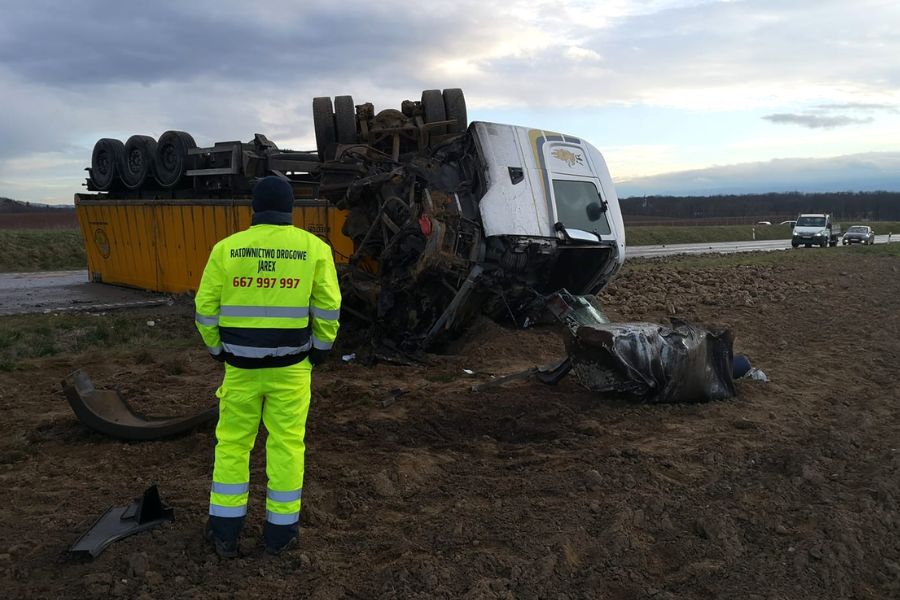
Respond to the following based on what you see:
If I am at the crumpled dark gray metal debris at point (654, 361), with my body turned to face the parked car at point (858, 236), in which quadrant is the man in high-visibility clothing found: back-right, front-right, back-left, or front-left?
back-left

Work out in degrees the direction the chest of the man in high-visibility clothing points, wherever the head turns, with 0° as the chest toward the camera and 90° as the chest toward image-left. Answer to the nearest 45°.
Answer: approximately 180°

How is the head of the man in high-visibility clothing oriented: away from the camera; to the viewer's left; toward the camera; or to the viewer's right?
away from the camera

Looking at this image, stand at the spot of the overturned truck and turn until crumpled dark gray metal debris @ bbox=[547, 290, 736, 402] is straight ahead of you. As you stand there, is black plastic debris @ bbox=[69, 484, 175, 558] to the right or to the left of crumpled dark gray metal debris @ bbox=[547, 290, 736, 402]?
right

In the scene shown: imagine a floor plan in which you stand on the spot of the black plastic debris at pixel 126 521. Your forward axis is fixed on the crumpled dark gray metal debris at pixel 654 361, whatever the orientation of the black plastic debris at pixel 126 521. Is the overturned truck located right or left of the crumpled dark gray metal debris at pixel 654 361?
left

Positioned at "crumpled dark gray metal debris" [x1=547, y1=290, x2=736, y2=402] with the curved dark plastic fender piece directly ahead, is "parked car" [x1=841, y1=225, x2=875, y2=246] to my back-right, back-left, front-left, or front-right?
back-right

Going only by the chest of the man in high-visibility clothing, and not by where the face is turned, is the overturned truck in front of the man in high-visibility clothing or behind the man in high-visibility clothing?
in front

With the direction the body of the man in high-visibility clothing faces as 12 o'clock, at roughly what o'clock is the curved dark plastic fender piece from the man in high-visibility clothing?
The curved dark plastic fender piece is roughly at 11 o'clock from the man in high-visibility clothing.

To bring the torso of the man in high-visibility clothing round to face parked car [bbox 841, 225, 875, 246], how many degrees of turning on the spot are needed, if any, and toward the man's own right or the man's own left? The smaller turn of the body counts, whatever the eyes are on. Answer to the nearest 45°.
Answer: approximately 45° to the man's own right
